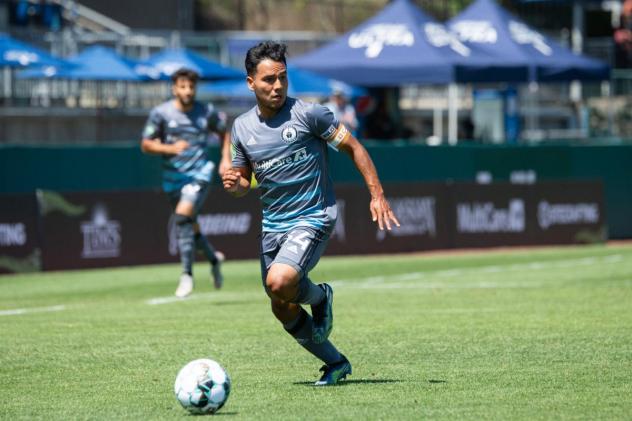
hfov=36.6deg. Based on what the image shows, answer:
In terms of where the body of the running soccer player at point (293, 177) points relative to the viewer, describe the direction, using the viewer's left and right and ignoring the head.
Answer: facing the viewer and to the left of the viewer

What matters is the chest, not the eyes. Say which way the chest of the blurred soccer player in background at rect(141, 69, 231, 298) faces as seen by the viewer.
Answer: toward the camera

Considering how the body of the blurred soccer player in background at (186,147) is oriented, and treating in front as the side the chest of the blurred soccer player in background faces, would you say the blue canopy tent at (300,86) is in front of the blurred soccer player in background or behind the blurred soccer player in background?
behind

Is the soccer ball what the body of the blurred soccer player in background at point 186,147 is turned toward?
yes

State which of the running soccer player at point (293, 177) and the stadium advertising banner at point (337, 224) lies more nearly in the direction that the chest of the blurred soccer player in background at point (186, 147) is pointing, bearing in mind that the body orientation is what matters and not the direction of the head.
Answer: the running soccer player

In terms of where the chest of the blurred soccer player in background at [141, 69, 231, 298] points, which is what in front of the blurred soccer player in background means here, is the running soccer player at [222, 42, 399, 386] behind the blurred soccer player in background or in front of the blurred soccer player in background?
in front

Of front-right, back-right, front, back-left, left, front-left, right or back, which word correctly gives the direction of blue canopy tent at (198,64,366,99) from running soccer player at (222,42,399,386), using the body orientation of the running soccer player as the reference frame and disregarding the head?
back-right

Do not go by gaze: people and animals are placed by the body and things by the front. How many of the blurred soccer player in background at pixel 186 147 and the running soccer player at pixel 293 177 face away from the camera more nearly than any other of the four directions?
0
